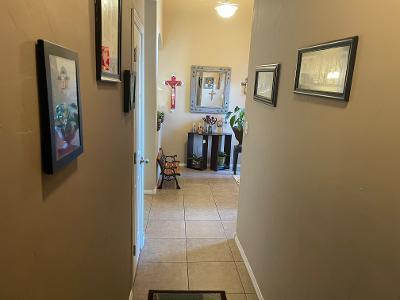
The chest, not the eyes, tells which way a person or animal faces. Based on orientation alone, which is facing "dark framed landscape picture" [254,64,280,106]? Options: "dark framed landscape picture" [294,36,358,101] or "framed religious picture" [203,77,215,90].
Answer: the framed religious picture

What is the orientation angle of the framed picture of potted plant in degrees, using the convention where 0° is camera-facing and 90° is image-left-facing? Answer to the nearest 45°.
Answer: approximately 315°

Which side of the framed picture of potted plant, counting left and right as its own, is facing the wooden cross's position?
left

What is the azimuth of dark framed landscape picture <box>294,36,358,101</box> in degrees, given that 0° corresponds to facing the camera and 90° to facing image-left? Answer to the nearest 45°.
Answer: approximately 45°

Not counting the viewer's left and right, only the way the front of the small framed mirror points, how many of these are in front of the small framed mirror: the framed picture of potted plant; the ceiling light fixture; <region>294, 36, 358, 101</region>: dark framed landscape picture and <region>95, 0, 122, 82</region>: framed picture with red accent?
4

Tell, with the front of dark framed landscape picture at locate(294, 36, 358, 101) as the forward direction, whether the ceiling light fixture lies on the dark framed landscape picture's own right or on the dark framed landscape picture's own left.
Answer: on the dark framed landscape picture's own right

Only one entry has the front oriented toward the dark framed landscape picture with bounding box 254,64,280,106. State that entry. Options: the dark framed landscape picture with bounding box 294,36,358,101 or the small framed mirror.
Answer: the small framed mirror

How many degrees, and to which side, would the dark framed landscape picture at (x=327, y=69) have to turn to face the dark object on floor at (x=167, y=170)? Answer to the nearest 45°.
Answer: approximately 90° to its right

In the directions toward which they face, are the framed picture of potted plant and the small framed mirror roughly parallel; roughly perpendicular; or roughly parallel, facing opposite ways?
roughly perpendicular

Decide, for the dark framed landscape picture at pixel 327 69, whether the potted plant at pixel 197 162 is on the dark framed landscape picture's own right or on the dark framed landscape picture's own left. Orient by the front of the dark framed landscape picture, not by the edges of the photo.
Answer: on the dark framed landscape picture's own right

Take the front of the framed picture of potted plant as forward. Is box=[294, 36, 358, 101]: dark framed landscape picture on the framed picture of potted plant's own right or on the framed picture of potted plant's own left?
on the framed picture of potted plant's own left
